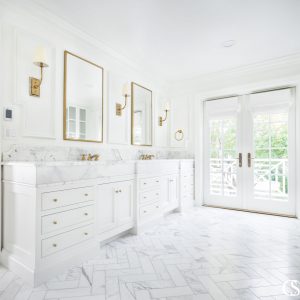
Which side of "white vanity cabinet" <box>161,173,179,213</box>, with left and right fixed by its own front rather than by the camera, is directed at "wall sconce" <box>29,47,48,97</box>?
right

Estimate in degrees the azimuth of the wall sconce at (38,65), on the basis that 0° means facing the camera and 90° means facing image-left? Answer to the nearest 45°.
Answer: approximately 315°

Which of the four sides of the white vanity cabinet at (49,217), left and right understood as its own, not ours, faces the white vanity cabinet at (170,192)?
left

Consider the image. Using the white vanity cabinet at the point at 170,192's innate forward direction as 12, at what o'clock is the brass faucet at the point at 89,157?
The brass faucet is roughly at 3 o'clock from the white vanity cabinet.
